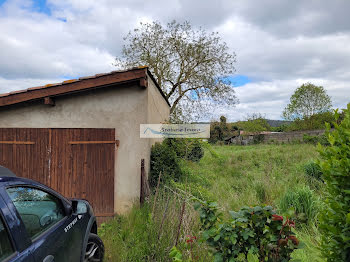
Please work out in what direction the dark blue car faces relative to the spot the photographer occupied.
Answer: facing away from the viewer and to the right of the viewer
